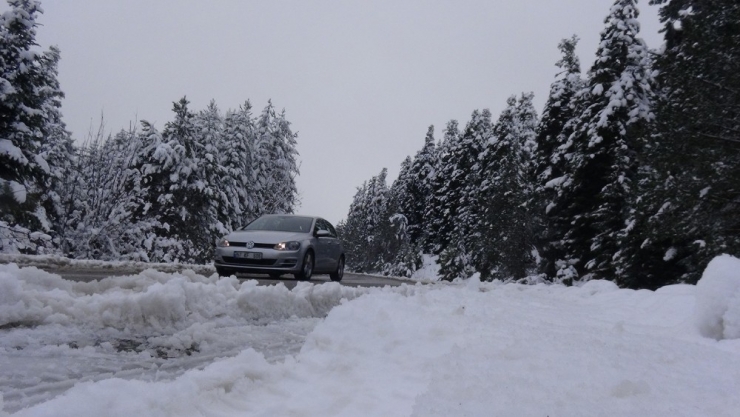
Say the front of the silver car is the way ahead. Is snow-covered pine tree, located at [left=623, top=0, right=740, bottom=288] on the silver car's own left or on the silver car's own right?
on the silver car's own left

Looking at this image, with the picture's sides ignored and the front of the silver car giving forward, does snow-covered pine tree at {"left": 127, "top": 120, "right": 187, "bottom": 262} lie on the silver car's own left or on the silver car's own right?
on the silver car's own right

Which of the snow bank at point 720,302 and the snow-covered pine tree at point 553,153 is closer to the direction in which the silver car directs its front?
the snow bank

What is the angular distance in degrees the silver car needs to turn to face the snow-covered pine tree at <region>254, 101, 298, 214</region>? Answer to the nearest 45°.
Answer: approximately 135° to its right

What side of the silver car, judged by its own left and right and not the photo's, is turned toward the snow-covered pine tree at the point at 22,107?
right

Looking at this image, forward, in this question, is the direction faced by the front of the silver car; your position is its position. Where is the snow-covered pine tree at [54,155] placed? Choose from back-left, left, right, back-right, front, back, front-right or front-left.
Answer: right

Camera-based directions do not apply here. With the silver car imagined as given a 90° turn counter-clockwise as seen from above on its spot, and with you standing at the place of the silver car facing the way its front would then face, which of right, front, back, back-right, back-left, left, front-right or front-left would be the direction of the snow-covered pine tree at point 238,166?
back-left

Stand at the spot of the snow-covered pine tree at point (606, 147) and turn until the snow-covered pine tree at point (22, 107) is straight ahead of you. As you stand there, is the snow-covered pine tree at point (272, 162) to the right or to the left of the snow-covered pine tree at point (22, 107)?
right

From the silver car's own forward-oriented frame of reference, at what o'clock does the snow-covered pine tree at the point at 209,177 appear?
The snow-covered pine tree is roughly at 4 o'clock from the silver car.

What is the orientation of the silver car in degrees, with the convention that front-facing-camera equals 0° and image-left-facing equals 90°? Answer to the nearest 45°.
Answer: approximately 45°

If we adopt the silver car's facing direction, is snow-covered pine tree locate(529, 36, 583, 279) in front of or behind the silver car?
behind
